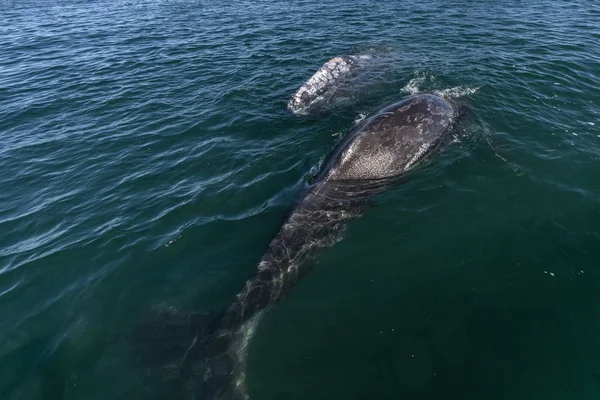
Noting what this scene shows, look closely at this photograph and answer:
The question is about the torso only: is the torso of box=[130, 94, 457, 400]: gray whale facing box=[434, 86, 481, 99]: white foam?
yes

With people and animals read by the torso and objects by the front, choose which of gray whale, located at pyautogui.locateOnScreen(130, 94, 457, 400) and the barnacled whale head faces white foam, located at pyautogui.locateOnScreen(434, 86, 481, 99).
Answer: the gray whale

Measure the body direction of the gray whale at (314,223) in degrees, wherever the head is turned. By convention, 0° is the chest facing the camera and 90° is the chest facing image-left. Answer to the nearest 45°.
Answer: approximately 225°
